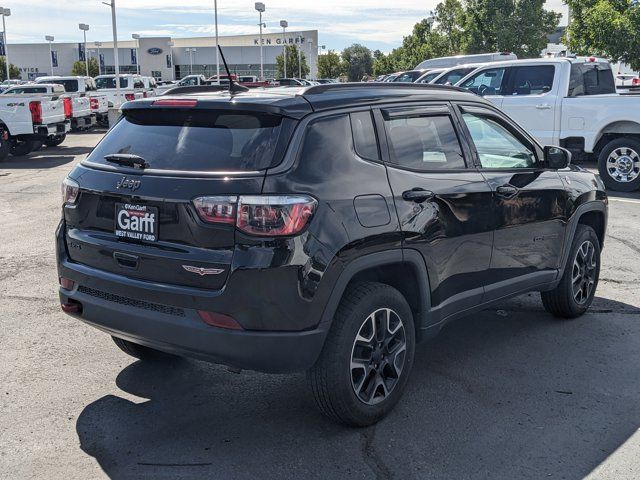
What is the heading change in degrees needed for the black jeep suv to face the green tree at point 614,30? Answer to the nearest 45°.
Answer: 0° — it already faces it

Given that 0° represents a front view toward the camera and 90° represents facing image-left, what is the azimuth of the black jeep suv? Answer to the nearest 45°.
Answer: approximately 225°

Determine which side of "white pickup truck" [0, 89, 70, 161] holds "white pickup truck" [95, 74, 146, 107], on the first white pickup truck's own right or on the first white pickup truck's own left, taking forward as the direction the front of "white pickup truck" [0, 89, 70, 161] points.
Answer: on the first white pickup truck's own right

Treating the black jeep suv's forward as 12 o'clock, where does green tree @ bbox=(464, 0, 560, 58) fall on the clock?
The green tree is roughly at 11 o'clock from the black jeep suv.

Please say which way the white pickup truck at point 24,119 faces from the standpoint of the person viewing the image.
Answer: facing away from the viewer and to the left of the viewer

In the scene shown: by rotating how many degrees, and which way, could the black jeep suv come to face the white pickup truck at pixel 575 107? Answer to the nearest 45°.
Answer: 0° — it already faces it

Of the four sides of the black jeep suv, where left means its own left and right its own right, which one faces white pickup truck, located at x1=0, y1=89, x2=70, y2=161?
left
